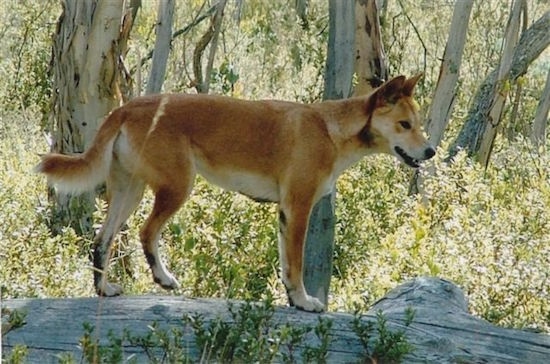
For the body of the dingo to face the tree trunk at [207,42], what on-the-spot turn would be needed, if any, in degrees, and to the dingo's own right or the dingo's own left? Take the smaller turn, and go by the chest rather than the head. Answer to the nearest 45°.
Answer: approximately 90° to the dingo's own left

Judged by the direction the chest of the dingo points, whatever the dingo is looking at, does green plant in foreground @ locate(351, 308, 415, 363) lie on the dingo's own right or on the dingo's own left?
on the dingo's own right

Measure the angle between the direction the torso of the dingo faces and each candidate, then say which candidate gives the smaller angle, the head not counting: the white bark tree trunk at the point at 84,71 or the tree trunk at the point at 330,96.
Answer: the tree trunk

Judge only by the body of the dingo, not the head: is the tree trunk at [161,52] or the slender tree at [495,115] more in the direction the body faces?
the slender tree

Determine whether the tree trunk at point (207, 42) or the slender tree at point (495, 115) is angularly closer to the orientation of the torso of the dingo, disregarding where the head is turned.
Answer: the slender tree

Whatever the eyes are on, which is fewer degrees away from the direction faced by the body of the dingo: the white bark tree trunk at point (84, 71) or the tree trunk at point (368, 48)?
the tree trunk

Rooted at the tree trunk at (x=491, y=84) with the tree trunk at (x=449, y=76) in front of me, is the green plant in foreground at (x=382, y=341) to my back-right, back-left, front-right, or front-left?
front-left

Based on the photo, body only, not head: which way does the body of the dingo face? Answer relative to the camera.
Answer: to the viewer's right

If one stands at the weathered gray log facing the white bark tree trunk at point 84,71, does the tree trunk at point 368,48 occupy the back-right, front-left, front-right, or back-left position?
front-right

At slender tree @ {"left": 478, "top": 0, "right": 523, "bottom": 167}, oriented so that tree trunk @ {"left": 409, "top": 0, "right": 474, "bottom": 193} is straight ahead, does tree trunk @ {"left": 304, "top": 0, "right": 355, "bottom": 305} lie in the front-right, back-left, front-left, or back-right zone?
front-left
